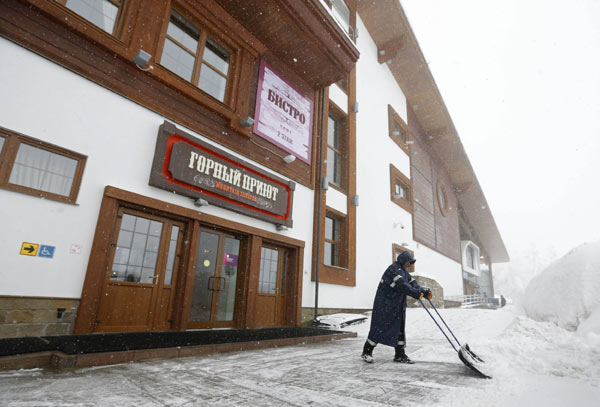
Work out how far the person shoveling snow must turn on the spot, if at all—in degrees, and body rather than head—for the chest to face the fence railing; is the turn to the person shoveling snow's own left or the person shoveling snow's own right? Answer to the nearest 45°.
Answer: approximately 90° to the person shoveling snow's own left

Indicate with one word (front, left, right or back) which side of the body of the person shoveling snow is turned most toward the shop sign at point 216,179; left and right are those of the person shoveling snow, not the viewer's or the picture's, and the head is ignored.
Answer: back

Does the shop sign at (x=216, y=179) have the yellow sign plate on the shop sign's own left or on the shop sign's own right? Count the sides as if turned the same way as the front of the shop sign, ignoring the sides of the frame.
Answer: on the shop sign's own right

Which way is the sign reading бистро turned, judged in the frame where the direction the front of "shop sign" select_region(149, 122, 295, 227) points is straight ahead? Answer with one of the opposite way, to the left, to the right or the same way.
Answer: the same way

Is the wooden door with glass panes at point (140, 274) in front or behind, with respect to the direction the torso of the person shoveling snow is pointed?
behind

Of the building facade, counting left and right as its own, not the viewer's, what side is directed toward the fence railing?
left

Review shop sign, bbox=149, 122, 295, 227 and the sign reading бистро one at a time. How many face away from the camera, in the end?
0

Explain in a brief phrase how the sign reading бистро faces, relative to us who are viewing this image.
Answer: facing the viewer and to the right of the viewer

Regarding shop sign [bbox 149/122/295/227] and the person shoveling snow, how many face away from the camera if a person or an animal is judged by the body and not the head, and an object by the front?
0

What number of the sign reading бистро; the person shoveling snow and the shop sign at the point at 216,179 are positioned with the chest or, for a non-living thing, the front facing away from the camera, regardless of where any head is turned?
0

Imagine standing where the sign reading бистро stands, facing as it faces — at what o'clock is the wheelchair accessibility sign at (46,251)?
The wheelchair accessibility sign is roughly at 3 o'clock from the sign reading бистро.

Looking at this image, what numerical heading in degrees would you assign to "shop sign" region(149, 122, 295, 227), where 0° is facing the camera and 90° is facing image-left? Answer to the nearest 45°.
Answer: approximately 315°

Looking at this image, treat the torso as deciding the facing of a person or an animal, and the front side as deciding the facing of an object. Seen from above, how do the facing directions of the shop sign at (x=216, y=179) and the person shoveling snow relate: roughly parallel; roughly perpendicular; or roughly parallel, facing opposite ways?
roughly parallel

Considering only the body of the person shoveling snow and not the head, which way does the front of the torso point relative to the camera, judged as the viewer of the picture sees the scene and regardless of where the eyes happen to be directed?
to the viewer's right

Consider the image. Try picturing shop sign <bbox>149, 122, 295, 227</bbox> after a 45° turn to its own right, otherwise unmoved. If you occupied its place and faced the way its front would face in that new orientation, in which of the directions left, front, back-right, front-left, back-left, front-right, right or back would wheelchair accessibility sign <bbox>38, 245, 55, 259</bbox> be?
front-right

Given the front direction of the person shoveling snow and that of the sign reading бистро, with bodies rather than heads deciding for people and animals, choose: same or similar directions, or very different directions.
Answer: same or similar directions
